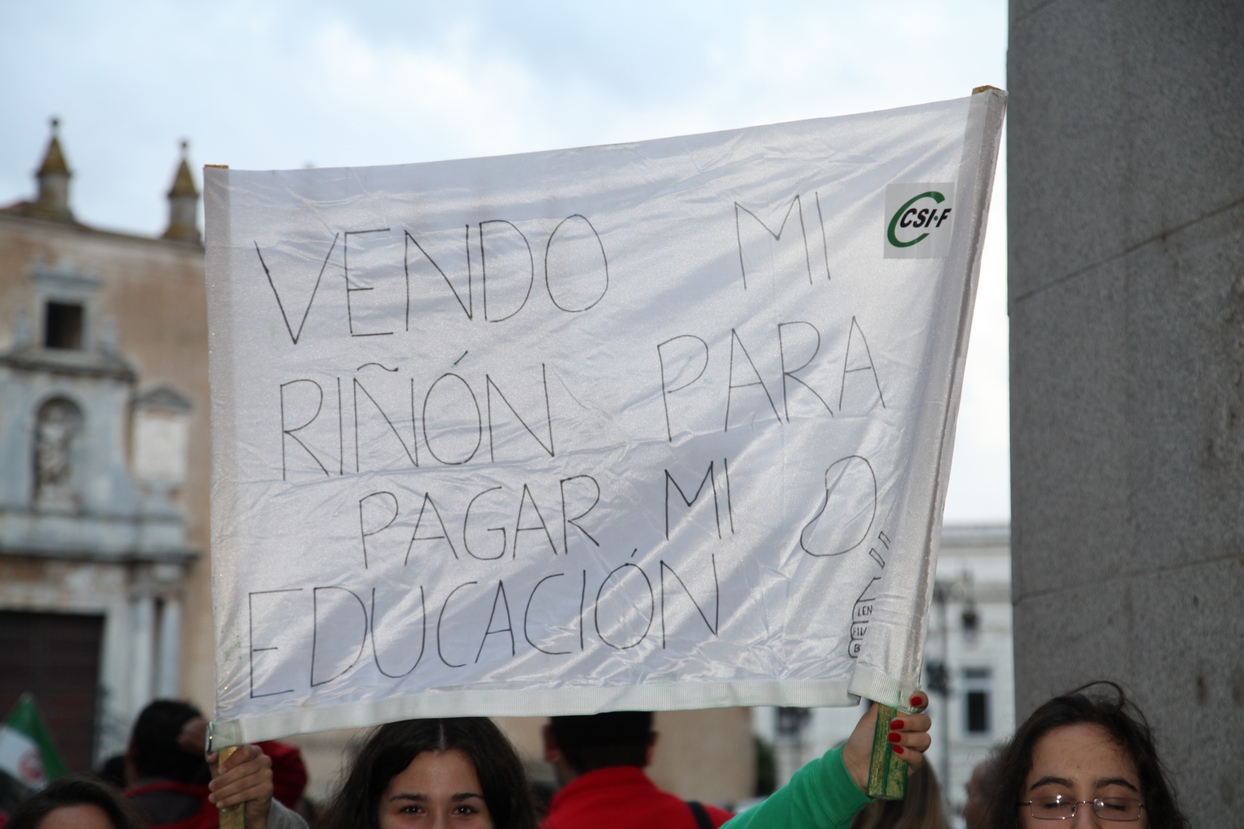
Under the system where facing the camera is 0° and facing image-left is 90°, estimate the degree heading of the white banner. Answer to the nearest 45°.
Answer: approximately 0°

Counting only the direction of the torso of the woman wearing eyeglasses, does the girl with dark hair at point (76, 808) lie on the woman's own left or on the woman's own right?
on the woman's own right

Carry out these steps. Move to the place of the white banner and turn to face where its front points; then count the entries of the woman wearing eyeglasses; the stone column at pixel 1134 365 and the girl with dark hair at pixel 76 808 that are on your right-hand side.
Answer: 1

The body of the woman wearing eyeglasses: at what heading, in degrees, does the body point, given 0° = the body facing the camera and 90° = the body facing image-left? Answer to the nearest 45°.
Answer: approximately 0°

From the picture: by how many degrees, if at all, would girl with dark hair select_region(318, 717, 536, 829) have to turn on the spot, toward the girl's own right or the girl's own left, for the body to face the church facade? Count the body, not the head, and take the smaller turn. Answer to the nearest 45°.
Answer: approximately 180°

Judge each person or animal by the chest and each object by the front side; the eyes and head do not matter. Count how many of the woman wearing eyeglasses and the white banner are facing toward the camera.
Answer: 2

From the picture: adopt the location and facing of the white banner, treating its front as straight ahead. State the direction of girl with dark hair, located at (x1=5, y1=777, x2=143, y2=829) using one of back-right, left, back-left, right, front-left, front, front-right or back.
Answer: right

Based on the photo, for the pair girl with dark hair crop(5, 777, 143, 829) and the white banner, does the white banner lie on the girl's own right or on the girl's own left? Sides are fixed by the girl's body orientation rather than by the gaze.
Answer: on the girl's own left

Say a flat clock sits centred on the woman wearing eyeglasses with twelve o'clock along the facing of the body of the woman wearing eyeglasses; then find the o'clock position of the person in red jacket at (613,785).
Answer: The person in red jacket is roughly at 4 o'clock from the woman wearing eyeglasses.
